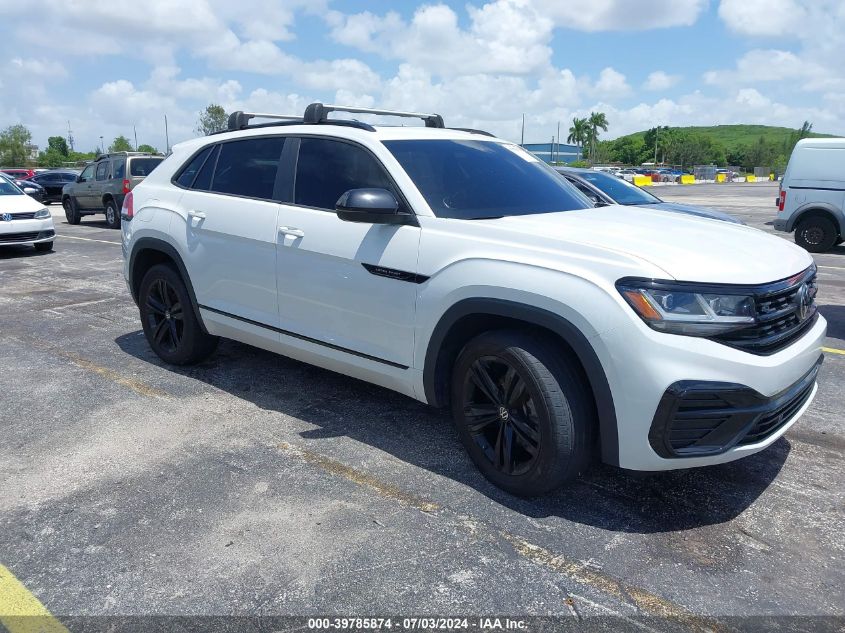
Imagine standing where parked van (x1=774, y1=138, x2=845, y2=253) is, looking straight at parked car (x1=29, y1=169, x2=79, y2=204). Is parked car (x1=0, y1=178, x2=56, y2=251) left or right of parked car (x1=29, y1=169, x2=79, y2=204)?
left

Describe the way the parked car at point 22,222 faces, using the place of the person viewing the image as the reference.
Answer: facing the viewer and to the right of the viewer

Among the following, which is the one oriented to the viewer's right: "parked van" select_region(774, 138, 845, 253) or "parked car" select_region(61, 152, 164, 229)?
"parked van" select_region(774, 138, 845, 253)

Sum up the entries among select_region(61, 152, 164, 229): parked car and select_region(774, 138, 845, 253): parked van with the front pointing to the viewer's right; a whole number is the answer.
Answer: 1

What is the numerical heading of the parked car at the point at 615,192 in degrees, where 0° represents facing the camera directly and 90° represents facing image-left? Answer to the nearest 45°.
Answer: approximately 315°

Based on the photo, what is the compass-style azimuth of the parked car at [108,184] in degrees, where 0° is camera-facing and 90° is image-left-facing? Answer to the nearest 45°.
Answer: approximately 135°

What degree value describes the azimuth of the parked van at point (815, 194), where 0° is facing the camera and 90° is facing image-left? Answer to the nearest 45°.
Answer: approximately 270°
